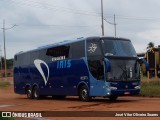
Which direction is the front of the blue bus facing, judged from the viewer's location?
facing the viewer and to the right of the viewer
